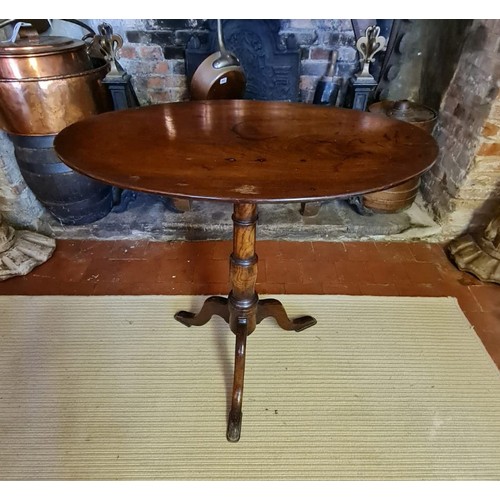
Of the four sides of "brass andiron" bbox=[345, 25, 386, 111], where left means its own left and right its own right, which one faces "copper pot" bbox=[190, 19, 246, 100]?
right

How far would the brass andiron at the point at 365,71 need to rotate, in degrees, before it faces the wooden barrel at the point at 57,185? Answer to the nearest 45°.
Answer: approximately 45° to its right

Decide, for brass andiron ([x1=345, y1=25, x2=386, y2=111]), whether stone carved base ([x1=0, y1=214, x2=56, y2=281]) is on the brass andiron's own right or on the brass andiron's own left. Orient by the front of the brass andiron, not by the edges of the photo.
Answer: on the brass andiron's own right

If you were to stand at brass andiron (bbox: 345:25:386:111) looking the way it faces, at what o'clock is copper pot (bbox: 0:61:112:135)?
The copper pot is roughly at 2 o'clock from the brass andiron.

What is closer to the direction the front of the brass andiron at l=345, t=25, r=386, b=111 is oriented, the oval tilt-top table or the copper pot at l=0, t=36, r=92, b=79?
the oval tilt-top table

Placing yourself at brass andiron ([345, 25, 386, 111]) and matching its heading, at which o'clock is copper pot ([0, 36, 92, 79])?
The copper pot is roughly at 2 o'clock from the brass andiron.

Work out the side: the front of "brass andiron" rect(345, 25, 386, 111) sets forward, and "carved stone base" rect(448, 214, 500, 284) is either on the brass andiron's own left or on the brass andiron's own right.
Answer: on the brass andiron's own left

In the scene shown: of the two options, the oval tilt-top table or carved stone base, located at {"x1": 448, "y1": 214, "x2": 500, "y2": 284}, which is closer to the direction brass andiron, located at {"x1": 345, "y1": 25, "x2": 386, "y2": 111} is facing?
the oval tilt-top table

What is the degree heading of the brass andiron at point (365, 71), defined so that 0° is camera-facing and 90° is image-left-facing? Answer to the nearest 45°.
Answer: approximately 0°
